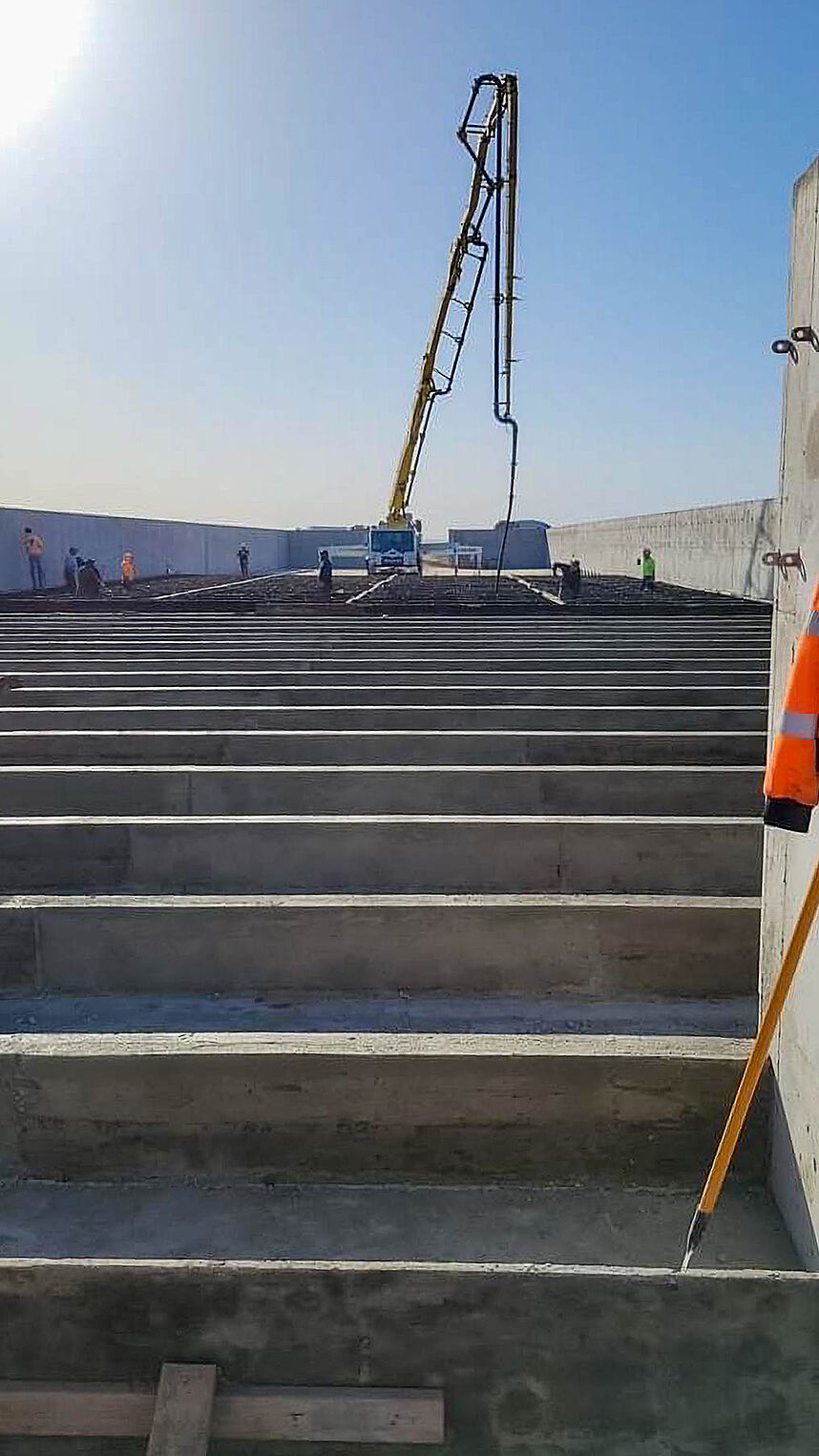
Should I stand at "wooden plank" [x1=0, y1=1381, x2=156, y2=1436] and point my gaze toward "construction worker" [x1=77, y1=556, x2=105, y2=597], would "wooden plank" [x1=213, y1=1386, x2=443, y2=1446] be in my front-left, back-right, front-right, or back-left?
back-right

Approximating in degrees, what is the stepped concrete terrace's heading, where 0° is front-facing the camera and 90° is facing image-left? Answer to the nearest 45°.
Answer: approximately 0°

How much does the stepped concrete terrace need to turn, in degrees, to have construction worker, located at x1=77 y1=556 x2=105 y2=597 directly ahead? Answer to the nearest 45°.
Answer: approximately 180°

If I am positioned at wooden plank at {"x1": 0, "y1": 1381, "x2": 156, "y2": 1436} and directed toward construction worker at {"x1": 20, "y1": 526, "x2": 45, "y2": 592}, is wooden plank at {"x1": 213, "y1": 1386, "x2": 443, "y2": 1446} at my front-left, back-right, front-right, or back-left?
back-right

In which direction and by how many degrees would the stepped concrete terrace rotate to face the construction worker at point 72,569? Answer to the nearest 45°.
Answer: approximately 180°
